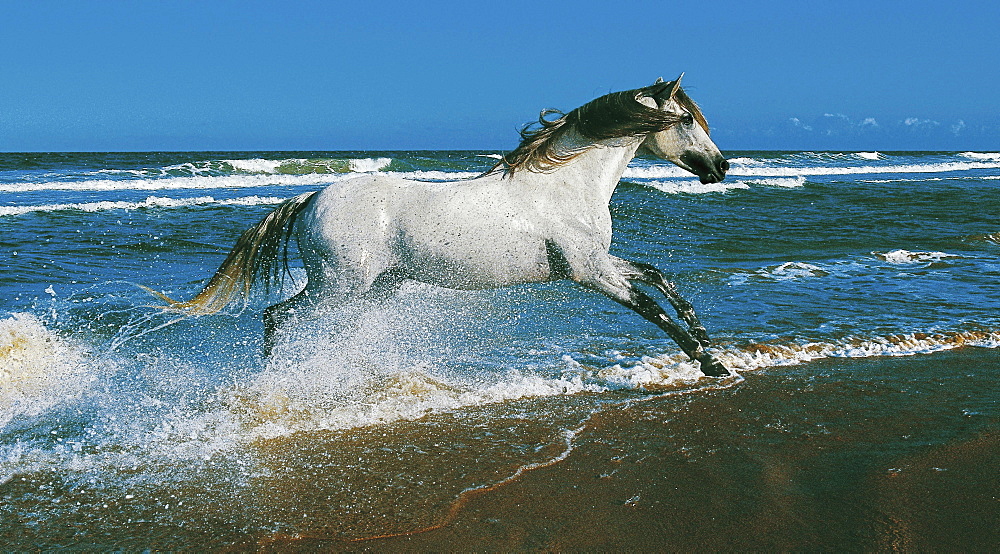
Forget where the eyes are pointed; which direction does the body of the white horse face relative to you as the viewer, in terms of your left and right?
facing to the right of the viewer
